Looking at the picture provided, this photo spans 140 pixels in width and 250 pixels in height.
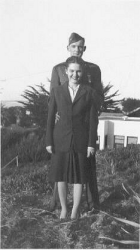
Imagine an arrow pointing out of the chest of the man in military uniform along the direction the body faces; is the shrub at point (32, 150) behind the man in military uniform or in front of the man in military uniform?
behind

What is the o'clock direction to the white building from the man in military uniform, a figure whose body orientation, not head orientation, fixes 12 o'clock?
The white building is roughly at 7 o'clock from the man in military uniform.

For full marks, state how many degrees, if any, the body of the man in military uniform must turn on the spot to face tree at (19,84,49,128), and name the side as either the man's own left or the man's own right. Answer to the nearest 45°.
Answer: approximately 135° to the man's own right

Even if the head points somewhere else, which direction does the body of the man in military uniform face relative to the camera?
toward the camera

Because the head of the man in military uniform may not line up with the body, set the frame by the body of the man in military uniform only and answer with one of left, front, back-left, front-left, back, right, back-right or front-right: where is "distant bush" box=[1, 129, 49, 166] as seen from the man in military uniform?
back-right

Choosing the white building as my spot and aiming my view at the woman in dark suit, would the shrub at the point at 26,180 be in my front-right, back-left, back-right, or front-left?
front-right

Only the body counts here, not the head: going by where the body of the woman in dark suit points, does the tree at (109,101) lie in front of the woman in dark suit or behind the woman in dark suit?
behind

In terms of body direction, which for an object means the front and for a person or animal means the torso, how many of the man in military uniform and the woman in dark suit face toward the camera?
2

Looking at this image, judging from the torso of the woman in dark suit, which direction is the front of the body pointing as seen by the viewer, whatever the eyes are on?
toward the camera
